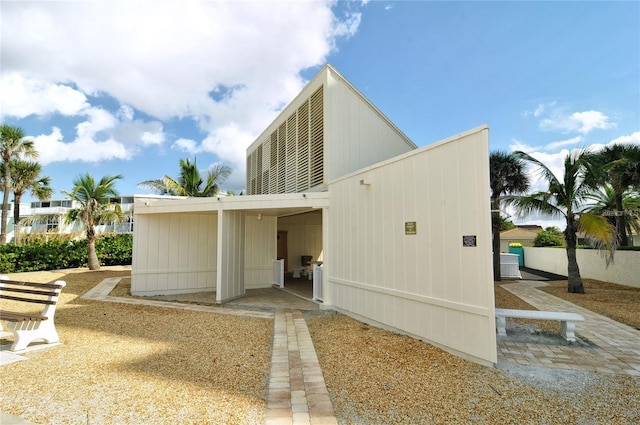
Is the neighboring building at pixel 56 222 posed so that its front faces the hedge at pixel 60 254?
yes

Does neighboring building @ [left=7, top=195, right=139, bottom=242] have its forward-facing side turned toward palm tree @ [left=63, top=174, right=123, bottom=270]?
yes

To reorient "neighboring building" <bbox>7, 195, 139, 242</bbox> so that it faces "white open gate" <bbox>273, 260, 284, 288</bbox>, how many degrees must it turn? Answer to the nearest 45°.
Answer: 0° — it already faces it

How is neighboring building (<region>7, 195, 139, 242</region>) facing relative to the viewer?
toward the camera

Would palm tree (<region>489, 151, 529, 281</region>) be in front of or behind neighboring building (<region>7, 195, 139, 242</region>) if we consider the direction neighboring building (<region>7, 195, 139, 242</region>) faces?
in front

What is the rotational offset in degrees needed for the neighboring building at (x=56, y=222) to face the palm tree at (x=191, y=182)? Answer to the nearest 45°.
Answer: approximately 45° to its left

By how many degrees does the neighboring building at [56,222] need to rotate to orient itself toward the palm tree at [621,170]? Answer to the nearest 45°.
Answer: approximately 45° to its left

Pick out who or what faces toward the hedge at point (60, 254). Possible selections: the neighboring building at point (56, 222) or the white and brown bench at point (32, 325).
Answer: the neighboring building
